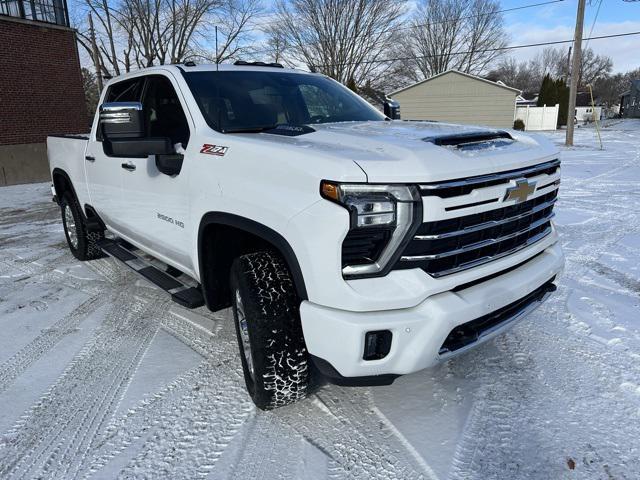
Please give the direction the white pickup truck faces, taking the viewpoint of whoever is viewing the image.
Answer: facing the viewer and to the right of the viewer

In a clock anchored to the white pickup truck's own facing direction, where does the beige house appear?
The beige house is roughly at 8 o'clock from the white pickup truck.

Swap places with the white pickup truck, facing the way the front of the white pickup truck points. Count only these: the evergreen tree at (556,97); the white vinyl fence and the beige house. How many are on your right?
0

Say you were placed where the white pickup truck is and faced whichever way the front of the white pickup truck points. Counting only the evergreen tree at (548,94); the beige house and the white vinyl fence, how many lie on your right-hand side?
0

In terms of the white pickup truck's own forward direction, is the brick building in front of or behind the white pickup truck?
behind

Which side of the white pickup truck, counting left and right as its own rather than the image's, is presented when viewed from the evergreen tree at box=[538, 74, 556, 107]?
left

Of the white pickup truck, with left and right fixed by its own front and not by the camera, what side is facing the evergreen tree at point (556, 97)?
left
